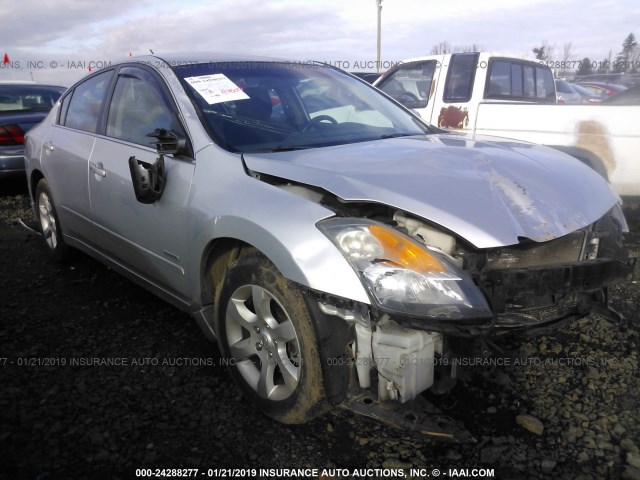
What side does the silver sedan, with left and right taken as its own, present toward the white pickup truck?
left

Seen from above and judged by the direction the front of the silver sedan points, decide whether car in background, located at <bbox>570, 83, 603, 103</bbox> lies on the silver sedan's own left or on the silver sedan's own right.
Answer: on the silver sedan's own left

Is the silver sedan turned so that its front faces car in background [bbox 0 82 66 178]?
no

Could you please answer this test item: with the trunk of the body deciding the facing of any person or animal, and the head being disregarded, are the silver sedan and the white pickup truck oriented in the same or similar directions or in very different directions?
very different directions

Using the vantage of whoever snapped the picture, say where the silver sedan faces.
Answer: facing the viewer and to the right of the viewer

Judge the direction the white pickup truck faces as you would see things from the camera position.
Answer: facing away from the viewer and to the left of the viewer

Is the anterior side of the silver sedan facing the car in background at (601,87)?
no

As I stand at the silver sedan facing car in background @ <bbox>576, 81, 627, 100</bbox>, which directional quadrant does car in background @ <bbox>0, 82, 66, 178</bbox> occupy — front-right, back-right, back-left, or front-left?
front-left

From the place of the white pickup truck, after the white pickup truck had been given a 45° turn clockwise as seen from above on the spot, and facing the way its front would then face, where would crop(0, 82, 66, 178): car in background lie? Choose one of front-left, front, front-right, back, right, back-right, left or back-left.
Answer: left

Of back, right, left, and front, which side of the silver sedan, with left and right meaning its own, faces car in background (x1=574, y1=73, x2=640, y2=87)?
left

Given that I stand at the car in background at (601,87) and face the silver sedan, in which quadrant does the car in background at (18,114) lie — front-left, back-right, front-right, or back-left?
front-right

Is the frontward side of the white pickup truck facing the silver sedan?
no

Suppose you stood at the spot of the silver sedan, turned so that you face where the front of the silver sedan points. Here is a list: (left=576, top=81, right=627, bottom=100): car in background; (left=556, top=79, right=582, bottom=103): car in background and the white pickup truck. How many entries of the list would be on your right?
0
